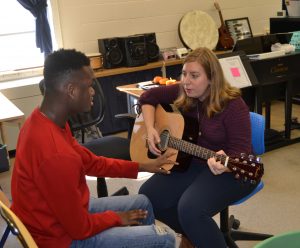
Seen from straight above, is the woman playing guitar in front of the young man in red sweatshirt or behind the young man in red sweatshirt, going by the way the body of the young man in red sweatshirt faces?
in front

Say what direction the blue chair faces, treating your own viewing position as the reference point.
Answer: facing the viewer and to the left of the viewer

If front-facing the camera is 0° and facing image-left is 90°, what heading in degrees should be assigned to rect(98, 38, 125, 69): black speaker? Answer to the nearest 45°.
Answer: approximately 0°

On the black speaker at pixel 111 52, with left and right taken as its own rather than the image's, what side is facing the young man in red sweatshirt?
front

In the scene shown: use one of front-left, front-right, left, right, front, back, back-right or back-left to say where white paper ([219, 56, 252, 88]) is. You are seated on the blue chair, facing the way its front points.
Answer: back-right

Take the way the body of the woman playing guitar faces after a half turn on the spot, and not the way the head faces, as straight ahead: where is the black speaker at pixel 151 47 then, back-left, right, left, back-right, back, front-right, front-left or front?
front-left

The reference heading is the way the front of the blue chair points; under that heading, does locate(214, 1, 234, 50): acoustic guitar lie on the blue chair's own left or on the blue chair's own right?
on the blue chair's own right

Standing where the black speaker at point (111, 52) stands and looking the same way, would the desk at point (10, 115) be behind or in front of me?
in front

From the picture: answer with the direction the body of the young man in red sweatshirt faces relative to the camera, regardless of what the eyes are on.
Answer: to the viewer's right

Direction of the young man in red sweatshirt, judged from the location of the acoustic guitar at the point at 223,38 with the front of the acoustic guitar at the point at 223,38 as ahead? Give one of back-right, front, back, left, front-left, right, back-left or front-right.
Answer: front

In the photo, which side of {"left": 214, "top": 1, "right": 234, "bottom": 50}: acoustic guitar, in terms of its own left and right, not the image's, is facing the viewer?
front

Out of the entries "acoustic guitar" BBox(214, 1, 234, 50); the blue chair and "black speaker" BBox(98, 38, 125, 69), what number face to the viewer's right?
0

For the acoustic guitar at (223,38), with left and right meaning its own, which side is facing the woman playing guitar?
front

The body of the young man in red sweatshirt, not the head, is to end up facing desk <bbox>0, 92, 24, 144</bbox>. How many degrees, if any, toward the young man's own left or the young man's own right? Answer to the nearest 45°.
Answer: approximately 90° to the young man's own left

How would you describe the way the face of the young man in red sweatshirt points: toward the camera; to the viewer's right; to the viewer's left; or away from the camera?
to the viewer's right

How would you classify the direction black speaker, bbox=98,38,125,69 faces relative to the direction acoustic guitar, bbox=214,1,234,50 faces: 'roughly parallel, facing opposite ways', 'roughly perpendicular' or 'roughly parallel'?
roughly parallel
